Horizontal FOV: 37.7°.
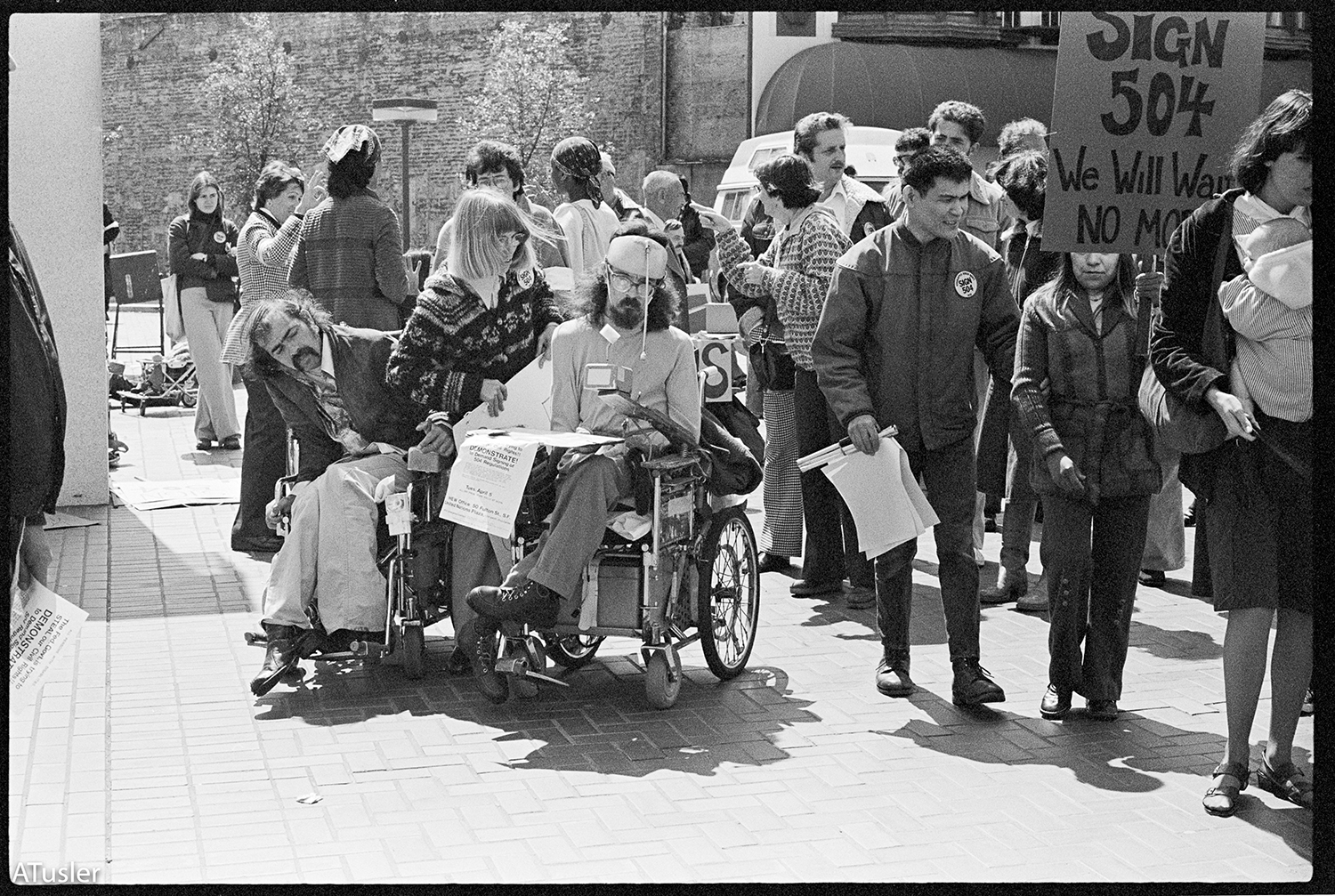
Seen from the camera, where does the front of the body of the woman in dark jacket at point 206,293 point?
toward the camera

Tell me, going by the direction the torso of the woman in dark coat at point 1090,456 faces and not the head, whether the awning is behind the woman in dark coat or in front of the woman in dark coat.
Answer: behind

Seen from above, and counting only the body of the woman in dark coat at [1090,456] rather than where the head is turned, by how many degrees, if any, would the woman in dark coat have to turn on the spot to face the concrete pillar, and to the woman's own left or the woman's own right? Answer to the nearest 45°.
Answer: approximately 135° to the woman's own right

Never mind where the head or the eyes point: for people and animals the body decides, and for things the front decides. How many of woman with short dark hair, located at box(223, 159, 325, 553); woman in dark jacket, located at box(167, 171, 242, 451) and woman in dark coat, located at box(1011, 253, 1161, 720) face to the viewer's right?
1

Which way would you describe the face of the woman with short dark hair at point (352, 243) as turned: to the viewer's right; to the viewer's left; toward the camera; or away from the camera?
away from the camera

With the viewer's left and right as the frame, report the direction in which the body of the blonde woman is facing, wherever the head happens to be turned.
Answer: facing the viewer and to the right of the viewer

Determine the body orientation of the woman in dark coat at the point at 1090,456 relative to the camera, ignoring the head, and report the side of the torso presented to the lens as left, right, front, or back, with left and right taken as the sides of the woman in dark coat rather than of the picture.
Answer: front

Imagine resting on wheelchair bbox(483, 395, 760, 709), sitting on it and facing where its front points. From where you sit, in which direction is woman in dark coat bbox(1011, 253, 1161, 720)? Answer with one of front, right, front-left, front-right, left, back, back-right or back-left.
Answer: back-left

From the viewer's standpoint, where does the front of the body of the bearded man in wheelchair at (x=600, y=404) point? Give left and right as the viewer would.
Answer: facing the viewer and to the left of the viewer

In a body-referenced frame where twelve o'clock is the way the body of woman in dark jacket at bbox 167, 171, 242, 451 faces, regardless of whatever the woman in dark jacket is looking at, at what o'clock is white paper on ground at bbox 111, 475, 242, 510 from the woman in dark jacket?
The white paper on ground is roughly at 12 o'clock from the woman in dark jacket.

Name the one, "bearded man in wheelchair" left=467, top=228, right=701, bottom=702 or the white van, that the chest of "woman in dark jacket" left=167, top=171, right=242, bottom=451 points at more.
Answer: the bearded man in wheelchair

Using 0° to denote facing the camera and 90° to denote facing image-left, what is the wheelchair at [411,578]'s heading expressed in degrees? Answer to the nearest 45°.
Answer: approximately 45°

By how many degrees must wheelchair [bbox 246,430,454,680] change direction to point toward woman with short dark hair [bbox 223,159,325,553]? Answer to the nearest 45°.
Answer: approximately 135° to its right

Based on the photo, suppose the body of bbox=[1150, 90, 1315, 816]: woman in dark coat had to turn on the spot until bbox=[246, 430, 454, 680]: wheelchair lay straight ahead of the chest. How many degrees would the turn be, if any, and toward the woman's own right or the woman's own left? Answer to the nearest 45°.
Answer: approximately 135° to the woman's own right
